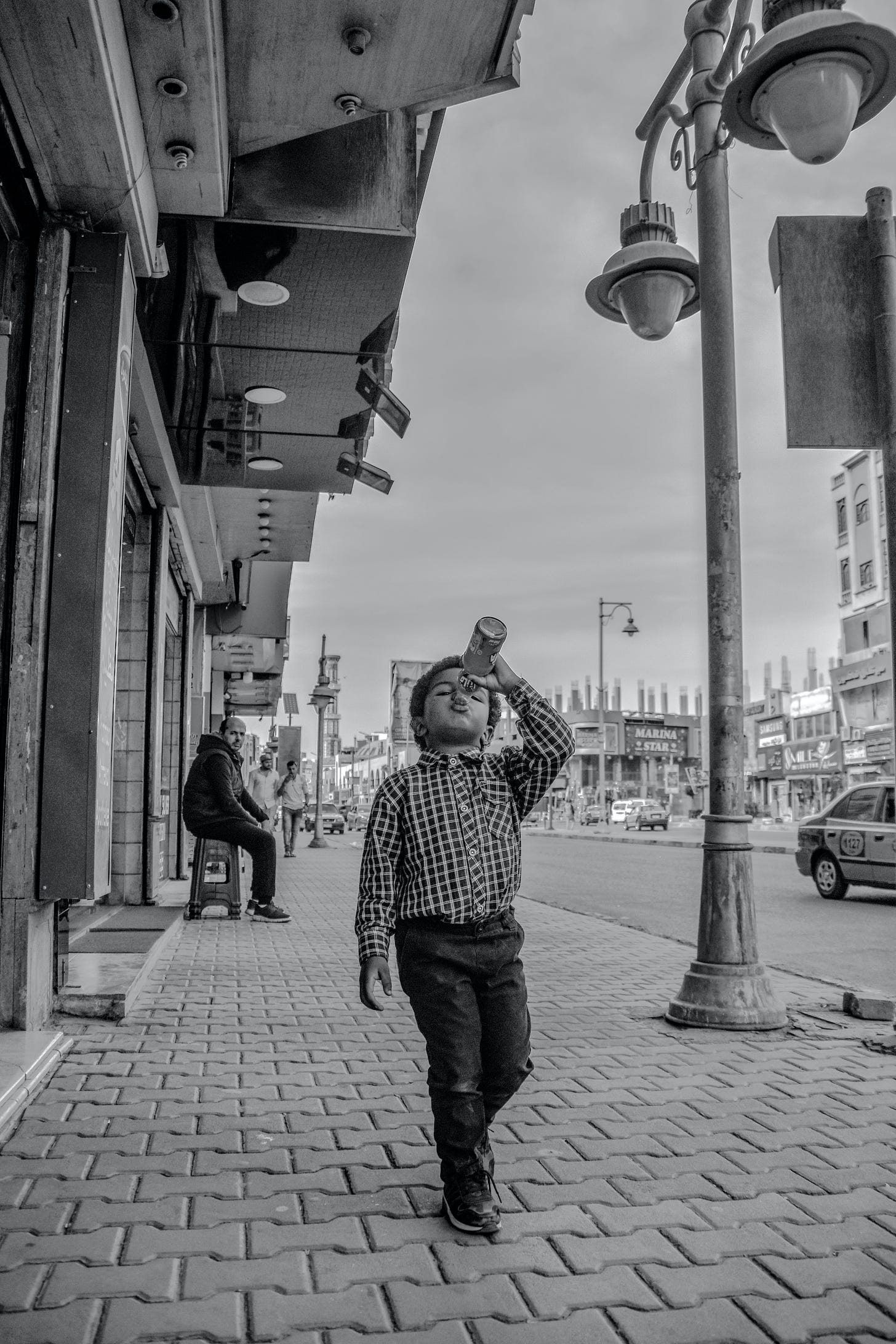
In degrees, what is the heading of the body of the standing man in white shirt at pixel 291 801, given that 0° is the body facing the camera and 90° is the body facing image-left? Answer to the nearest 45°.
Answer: approximately 0°

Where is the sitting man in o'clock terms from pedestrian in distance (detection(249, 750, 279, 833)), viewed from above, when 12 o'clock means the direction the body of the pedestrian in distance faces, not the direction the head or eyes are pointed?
The sitting man is roughly at 12 o'clock from the pedestrian in distance.

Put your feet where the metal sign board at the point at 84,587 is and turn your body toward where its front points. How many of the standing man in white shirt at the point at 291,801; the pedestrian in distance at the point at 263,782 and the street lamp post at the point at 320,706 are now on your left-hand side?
3

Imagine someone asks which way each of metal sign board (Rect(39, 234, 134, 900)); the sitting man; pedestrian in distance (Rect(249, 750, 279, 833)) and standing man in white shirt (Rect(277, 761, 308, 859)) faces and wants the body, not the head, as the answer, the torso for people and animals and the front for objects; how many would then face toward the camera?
2

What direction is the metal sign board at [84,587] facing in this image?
to the viewer's right

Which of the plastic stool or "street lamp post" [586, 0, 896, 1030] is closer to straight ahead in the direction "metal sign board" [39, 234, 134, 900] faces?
the street lamp post

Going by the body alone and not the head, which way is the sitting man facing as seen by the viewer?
to the viewer's right

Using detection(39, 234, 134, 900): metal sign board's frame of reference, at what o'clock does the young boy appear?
The young boy is roughly at 2 o'clock from the metal sign board.

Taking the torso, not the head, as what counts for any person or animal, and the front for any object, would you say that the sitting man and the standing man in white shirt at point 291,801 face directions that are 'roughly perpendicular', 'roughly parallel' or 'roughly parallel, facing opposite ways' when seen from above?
roughly perpendicular

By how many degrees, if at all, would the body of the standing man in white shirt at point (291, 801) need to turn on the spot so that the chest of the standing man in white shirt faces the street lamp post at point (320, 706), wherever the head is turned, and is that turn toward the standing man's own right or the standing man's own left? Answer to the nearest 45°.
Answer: approximately 180°
